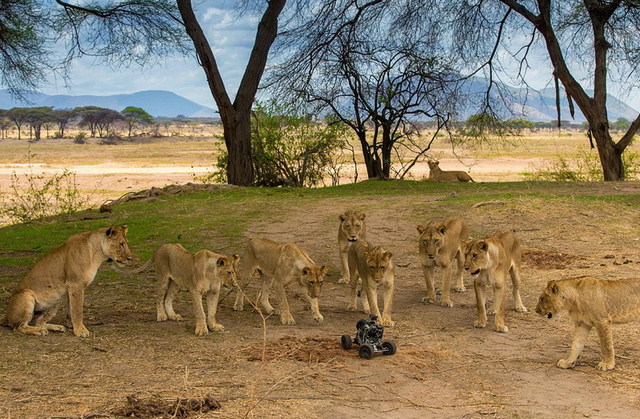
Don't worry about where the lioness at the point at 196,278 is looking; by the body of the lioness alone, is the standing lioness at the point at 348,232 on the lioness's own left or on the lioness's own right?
on the lioness's own left

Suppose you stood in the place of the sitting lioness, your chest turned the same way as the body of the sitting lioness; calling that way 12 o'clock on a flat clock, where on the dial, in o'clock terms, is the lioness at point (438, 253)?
The lioness is roughly at 12 o'clock from the sitting lioness.

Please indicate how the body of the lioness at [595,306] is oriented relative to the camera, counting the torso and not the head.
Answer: to the viewer's left

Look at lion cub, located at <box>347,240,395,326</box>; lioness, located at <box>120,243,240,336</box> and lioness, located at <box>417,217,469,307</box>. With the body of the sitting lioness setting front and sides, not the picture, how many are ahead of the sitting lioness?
3

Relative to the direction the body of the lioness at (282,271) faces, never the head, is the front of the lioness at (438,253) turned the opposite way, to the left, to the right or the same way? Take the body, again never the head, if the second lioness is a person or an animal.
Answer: to the right

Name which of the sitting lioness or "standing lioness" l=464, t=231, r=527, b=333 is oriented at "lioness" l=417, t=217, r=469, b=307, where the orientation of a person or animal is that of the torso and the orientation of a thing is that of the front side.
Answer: the sitting lioness

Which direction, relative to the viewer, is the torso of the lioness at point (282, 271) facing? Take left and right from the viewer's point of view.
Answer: facing the viewer and to the right of the viewer

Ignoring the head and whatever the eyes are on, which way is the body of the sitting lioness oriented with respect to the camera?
to the viewer's right

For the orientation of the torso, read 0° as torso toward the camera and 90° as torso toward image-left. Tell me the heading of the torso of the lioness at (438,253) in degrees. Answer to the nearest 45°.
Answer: approximately 45°

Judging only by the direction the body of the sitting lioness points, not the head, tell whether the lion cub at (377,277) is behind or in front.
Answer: in front

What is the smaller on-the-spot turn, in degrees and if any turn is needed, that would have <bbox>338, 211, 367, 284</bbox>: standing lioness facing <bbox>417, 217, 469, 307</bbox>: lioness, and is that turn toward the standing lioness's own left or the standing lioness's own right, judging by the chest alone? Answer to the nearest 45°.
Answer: approximately 45° to the standing lioness's own left

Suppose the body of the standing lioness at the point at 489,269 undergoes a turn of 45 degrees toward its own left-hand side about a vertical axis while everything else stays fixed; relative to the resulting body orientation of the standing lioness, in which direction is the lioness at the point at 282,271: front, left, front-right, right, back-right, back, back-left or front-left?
right

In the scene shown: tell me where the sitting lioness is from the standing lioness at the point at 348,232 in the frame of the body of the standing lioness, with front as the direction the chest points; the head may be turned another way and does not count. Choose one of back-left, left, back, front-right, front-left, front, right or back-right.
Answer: front-right

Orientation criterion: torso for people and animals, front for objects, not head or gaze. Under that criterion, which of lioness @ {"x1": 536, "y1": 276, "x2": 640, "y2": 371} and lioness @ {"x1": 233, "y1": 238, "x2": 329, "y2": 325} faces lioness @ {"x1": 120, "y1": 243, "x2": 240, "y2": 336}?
lioness @ {"x1": 536, "y1": 276, "x2": 640, "y2": 371}

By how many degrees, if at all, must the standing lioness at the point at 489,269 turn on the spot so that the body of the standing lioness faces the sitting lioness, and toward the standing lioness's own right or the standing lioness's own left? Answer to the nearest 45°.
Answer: approximately 45° to the standing lioness's own right

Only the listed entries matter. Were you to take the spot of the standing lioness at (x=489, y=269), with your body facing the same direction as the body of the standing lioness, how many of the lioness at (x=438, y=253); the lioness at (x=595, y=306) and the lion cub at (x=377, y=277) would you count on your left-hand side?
1

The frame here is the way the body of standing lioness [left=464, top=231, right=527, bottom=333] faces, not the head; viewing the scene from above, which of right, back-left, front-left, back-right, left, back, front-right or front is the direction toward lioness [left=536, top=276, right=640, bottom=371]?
left
